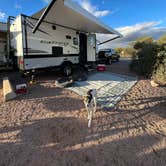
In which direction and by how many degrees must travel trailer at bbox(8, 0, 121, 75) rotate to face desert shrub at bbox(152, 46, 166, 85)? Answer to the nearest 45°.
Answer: approximately 45° to its right

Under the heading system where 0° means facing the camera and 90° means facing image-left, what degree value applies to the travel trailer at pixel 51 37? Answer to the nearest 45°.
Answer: approximately 225°
